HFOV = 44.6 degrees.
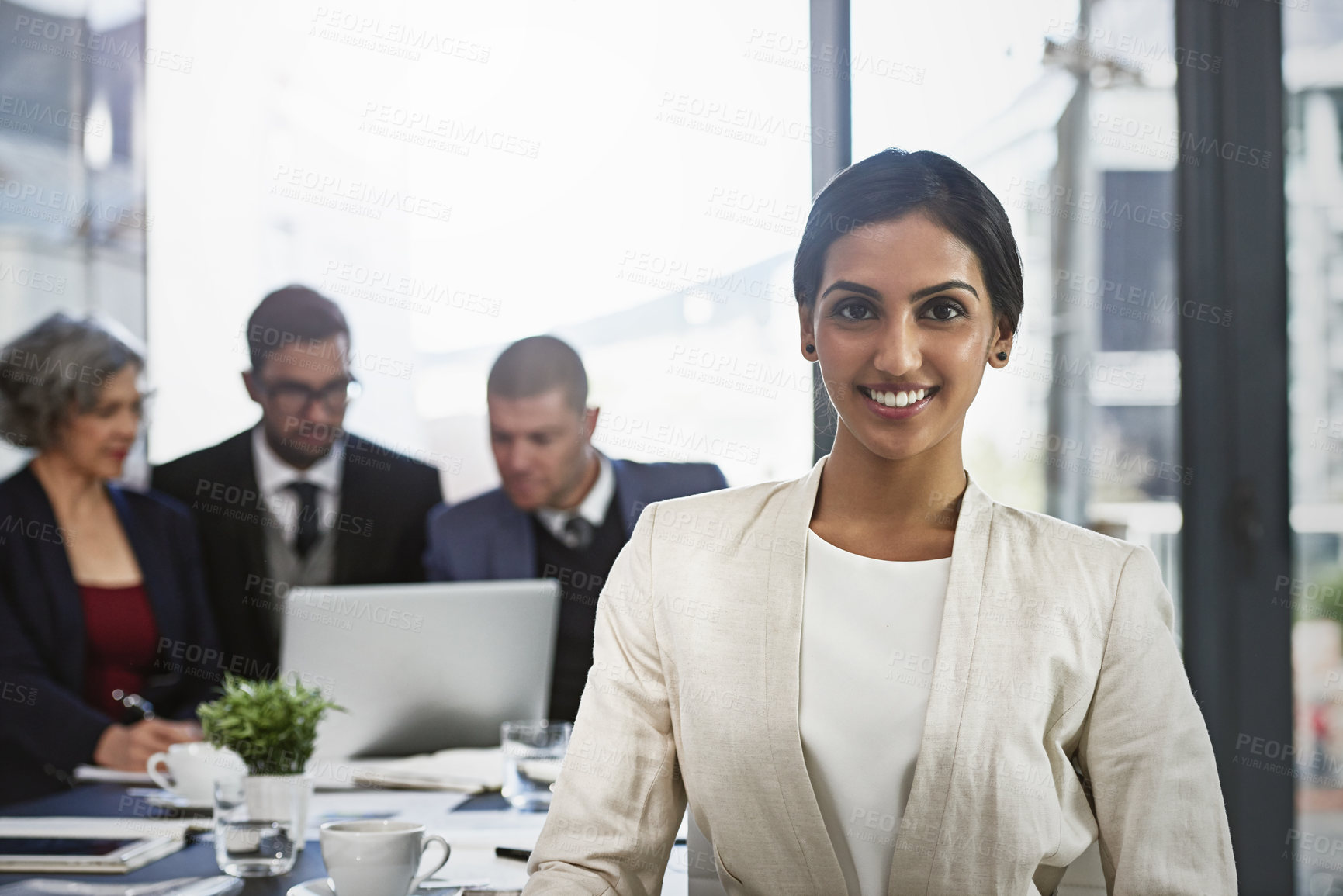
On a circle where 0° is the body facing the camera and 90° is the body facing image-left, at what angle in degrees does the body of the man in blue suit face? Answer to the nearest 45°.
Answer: approximately 0°

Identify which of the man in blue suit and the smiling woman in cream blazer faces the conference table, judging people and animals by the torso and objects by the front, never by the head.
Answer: the man in blue suit

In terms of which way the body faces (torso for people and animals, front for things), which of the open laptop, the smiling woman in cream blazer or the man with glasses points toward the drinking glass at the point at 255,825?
the man with glasses

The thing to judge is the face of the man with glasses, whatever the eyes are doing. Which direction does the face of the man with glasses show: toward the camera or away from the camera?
toward the camera

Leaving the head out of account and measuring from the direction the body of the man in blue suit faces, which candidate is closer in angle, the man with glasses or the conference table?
the conference table

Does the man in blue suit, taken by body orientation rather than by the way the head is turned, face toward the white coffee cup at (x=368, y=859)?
yes

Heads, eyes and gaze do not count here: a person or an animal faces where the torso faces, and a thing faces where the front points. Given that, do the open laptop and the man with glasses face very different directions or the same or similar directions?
very different directions

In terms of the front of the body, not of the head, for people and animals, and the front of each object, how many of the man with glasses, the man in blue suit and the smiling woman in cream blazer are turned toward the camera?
3

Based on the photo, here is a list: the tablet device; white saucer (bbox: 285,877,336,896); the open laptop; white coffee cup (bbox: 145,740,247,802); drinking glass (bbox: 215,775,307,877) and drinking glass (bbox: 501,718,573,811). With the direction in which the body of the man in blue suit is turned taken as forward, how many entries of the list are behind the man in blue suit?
0

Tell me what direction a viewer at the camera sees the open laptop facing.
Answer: facing away from the viewer

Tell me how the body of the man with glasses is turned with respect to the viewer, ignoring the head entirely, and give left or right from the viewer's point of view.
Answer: facing the viewer

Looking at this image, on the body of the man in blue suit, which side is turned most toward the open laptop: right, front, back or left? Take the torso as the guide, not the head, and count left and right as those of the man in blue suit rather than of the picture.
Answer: front

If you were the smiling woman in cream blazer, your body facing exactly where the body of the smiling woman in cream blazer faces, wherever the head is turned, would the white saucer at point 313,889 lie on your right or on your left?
on your right

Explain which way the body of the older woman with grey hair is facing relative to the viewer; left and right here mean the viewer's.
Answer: facing the viewer and to the right of the viewer

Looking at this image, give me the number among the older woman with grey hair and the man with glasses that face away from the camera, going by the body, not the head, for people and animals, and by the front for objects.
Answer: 0

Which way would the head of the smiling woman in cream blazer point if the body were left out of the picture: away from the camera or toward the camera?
toward the camera

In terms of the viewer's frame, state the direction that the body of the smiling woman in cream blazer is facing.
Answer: toward the camera

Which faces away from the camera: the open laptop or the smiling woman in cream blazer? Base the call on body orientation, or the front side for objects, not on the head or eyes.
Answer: the open laptop

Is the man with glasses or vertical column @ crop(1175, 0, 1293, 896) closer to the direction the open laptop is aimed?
the man with glasses

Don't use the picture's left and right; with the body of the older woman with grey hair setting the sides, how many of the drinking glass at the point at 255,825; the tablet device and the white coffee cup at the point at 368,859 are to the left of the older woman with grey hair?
0

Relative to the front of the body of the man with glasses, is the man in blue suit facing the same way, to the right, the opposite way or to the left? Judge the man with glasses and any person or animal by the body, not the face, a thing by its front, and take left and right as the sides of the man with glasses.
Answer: the same way
